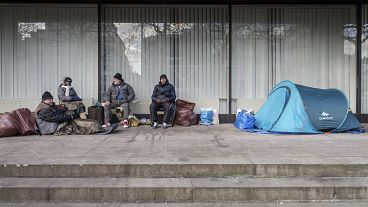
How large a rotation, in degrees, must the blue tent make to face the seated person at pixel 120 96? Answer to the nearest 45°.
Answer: approximately 45° to its right

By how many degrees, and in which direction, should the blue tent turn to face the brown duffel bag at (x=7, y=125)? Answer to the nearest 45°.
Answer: approximately 45° to its right

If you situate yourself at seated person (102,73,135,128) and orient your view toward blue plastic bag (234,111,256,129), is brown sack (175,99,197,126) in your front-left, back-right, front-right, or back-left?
front-left

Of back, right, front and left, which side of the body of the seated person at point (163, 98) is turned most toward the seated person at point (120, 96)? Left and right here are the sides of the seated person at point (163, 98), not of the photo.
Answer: right

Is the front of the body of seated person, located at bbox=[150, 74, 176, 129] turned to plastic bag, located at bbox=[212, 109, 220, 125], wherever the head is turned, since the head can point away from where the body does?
no

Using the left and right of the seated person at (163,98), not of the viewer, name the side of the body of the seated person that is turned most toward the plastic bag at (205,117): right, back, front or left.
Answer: left

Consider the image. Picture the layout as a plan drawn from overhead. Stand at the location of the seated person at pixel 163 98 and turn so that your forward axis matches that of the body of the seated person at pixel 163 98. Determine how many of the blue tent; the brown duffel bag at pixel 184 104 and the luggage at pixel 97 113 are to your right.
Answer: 1

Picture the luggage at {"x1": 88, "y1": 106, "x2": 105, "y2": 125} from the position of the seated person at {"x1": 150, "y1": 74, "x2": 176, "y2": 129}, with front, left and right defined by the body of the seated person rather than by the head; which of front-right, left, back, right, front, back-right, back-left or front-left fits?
right

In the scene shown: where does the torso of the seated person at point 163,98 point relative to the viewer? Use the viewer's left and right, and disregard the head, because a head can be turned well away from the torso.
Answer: facing the viewer

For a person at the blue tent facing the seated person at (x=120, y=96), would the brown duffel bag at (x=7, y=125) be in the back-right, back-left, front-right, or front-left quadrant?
front-left

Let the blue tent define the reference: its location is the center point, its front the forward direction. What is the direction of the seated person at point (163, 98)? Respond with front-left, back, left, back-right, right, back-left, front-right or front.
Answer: front-right

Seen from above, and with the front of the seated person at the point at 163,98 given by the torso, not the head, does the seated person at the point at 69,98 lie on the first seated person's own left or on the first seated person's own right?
on the first seated person's own right

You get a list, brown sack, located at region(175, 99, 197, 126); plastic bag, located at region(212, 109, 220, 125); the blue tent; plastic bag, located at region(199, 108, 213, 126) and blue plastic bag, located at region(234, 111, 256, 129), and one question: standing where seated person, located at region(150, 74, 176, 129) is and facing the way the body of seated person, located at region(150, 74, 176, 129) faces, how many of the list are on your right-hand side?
0

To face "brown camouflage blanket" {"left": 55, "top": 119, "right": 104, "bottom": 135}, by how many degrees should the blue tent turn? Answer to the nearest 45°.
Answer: approximately 45° to its right

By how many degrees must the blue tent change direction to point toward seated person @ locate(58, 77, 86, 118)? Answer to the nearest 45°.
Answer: approximately 45° to its right

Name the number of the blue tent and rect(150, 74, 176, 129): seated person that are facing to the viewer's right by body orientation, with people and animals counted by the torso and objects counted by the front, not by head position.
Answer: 0

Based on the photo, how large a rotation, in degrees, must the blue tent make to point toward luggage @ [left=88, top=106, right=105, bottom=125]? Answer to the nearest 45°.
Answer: approximately 45° to its right

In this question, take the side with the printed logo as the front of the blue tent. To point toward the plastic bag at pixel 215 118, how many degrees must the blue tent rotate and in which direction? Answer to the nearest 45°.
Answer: approximately 90° to its right

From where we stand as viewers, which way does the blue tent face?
facing the viewer and to the left of the viewer
